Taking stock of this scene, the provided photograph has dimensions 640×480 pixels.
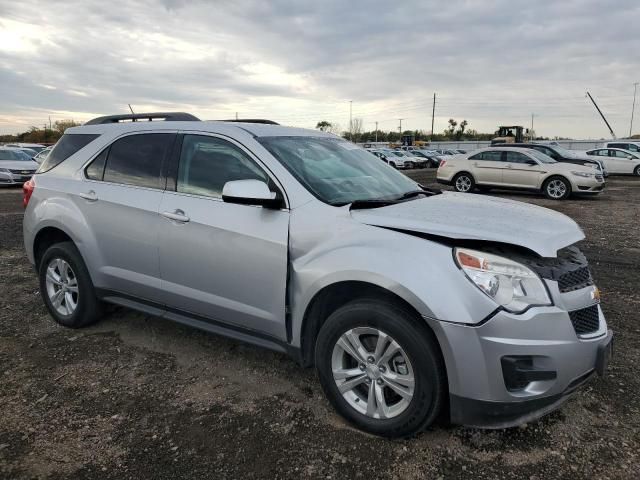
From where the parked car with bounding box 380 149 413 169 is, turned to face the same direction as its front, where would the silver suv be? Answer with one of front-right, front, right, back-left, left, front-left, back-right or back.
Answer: front-right

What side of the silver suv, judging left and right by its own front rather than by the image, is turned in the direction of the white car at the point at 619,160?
left

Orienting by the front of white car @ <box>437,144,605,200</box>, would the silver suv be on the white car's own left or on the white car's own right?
on the white car's own right

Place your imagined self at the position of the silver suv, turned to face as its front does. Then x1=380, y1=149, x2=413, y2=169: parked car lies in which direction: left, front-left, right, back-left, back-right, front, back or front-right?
back-left

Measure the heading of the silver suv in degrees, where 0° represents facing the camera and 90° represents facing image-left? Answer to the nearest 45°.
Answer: approximately 315°

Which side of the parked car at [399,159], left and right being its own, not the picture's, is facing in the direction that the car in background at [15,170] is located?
right

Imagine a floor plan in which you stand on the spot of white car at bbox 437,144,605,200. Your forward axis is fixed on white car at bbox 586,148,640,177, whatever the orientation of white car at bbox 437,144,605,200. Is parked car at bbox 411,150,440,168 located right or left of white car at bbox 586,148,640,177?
left
